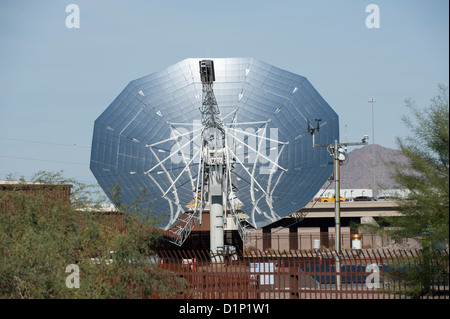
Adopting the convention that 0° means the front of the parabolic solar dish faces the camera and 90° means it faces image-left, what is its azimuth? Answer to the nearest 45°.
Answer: approximately 0°

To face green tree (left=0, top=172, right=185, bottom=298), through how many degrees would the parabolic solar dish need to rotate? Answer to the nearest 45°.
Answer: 0° — it already faces it

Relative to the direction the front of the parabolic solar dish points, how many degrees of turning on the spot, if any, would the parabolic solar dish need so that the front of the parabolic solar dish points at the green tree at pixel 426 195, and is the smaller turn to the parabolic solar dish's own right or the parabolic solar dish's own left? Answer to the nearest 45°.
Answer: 0° — it already faces it
